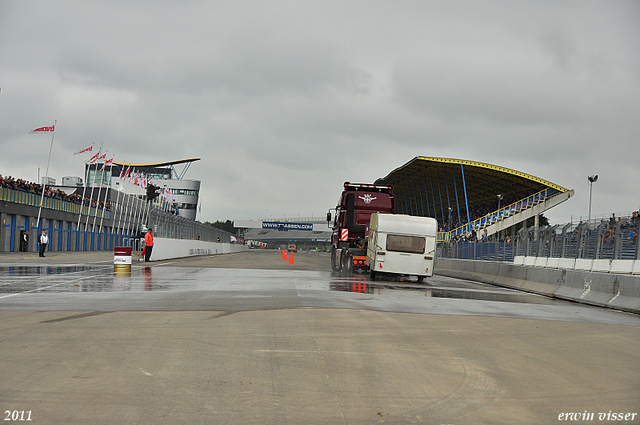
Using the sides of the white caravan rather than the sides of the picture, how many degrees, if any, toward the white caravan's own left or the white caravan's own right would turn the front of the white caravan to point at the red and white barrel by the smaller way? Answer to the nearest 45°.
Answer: approximately 90° to the white caravan's own left

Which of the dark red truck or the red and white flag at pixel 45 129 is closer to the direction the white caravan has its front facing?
the dark red truck

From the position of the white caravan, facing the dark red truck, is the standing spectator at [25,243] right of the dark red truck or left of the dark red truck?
left

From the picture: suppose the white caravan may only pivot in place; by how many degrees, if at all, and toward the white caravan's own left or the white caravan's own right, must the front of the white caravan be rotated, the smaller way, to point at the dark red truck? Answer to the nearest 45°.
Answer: approximately 45° to the white caravan's own left

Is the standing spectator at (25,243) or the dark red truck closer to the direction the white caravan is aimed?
the dark red truck

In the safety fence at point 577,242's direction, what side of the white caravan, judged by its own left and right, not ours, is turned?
right

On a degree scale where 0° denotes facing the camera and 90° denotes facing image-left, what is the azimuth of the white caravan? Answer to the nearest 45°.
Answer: approximately 180°

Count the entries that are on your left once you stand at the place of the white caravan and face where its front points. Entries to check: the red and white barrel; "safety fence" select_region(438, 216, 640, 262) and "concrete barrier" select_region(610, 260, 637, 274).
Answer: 1

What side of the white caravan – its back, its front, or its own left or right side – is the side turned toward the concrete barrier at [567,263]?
right

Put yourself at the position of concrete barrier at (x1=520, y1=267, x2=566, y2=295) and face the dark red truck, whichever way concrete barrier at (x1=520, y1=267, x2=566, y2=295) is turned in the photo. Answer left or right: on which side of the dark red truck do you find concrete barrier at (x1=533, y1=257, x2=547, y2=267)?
right

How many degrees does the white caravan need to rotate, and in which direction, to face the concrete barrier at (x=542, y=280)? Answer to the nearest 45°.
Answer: approximately 135° to its right
